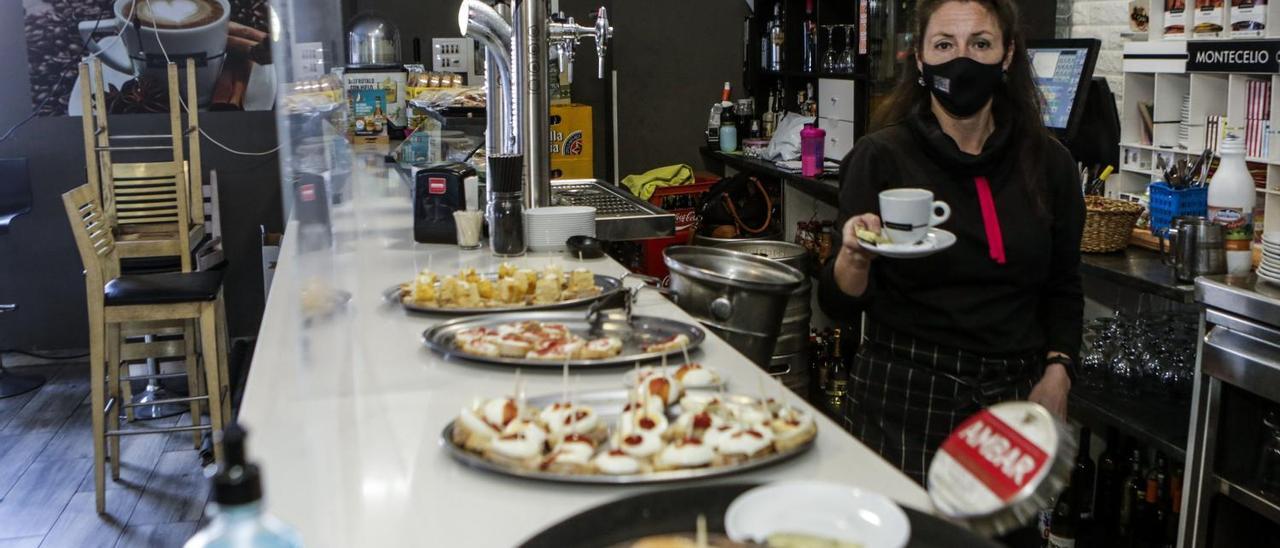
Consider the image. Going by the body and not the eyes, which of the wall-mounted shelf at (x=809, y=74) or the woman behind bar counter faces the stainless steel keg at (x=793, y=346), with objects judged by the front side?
the wall-mounted shelf

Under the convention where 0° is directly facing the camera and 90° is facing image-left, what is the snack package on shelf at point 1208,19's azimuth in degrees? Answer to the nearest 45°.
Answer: approximately 0°

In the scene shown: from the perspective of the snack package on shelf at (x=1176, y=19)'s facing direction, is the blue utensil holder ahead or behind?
ahead

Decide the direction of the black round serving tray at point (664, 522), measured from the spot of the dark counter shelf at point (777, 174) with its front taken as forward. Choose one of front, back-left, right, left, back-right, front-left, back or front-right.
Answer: front-left

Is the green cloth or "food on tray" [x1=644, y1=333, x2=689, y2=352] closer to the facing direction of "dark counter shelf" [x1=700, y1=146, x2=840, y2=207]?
the food on tray
